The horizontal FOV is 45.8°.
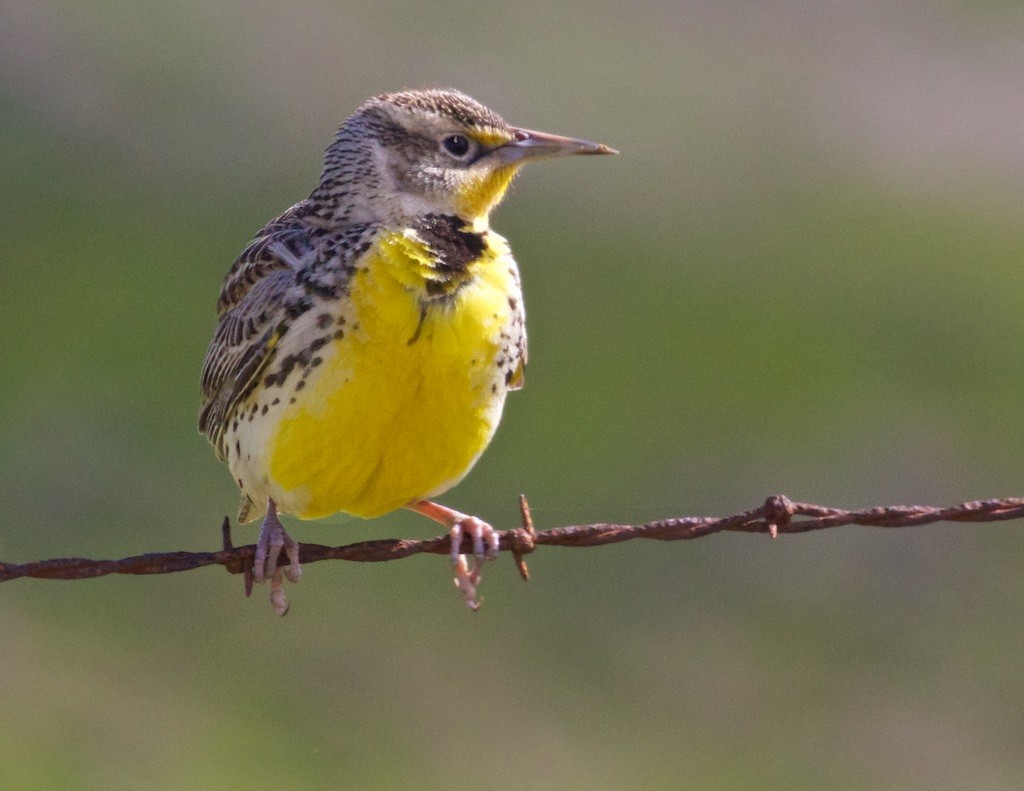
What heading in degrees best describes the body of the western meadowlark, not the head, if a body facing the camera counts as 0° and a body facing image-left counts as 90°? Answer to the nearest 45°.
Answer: approximately 315°
